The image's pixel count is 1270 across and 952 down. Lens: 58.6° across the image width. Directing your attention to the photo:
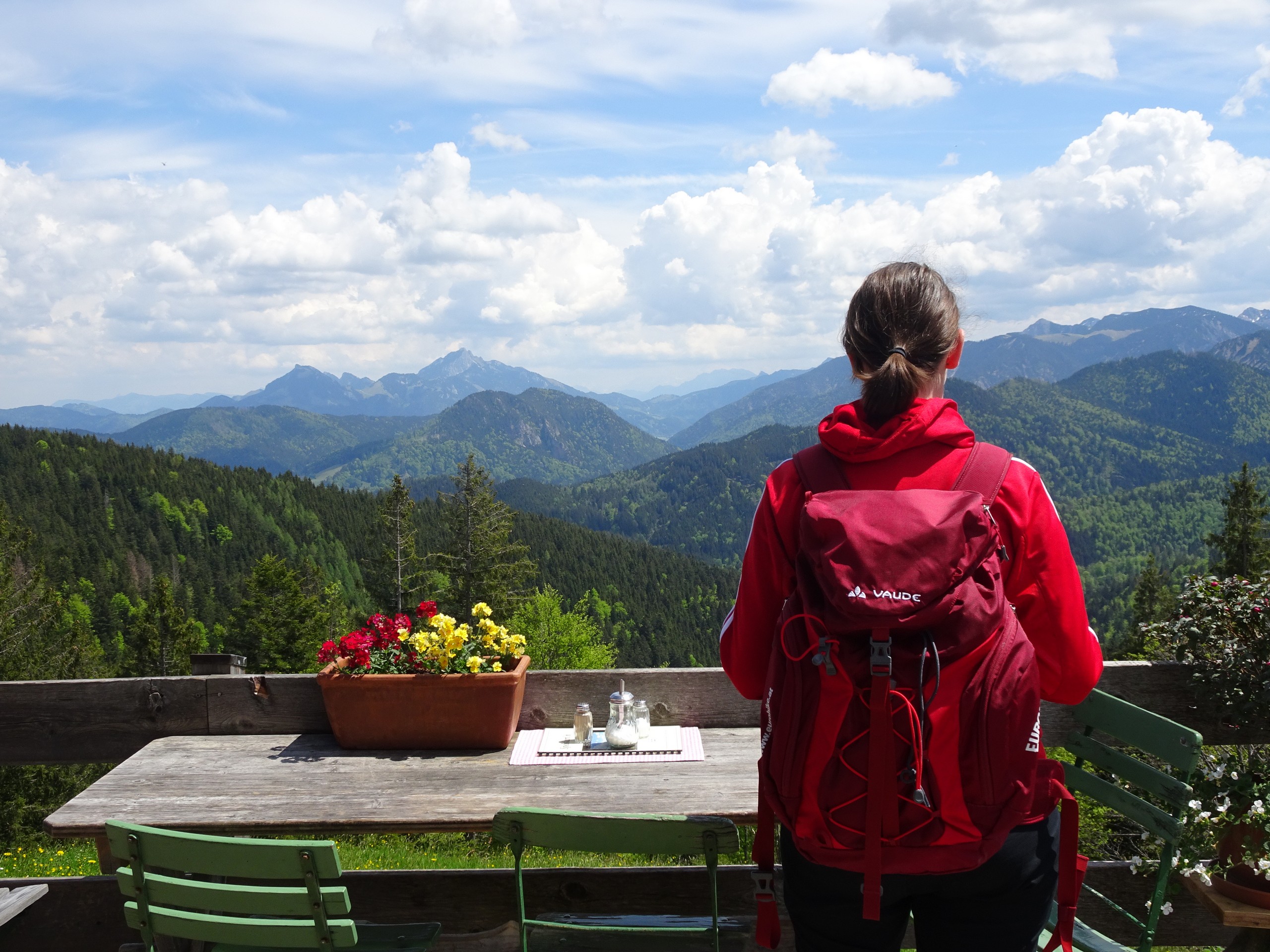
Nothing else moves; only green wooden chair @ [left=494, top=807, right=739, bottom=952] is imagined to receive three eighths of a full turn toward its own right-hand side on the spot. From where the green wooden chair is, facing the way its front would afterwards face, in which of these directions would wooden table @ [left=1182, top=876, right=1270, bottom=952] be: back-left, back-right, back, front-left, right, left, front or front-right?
front-left

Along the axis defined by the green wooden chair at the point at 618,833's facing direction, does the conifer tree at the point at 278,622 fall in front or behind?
in front

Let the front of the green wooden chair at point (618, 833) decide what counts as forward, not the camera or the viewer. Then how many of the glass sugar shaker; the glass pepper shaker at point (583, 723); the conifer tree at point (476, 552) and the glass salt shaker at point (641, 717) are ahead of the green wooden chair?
4

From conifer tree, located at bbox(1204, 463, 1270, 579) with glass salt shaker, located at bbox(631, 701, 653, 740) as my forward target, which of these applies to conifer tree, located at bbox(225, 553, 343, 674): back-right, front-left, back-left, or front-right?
front-right

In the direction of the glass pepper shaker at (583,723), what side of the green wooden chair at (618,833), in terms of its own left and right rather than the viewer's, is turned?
front

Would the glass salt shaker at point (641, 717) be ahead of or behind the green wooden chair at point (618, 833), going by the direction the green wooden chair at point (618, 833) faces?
ahead

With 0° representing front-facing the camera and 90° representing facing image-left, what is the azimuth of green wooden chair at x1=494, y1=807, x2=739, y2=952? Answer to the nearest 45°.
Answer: approximately 180°

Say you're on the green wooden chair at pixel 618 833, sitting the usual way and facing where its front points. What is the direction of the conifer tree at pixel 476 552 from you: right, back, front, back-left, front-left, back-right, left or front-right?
front

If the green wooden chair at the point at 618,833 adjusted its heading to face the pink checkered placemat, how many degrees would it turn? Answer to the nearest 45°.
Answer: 0° — it already faces it

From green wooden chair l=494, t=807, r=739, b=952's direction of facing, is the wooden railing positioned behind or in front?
in front

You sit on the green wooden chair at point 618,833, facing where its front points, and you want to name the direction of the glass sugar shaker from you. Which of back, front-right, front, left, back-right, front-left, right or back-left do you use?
front

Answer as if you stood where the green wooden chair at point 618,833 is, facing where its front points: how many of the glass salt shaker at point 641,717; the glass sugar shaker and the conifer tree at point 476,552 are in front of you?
3

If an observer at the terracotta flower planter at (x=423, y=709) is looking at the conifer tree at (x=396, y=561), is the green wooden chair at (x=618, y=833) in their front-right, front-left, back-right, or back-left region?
back-right

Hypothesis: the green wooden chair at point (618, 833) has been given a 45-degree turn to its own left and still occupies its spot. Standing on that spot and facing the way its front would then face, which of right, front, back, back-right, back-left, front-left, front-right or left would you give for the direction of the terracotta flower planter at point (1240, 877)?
back-right

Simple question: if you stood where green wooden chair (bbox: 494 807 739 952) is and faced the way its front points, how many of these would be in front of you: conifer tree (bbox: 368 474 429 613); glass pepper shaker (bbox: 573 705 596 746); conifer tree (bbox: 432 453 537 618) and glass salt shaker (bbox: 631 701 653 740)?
4
